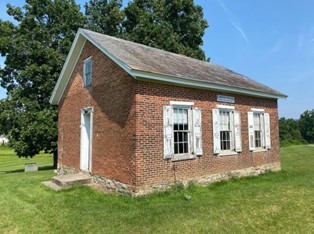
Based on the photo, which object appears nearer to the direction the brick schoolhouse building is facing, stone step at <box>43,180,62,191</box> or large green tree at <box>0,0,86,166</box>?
the stone step

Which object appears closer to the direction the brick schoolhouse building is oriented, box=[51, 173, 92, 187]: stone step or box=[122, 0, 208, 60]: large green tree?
the stone step

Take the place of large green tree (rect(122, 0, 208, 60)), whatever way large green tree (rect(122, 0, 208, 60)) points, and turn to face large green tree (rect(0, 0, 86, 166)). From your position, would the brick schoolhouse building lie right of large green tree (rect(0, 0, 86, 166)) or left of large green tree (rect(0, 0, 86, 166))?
left

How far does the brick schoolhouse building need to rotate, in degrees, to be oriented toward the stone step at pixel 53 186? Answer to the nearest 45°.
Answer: approximately 45° to its right

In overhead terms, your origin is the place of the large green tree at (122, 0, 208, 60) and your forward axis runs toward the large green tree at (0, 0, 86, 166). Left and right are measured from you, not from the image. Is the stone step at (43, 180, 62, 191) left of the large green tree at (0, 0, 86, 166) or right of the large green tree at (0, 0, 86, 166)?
left

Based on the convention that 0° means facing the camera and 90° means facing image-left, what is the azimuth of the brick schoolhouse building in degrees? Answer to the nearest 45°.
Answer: approximately 45°

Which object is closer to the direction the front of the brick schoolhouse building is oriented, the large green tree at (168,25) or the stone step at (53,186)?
the stone step
